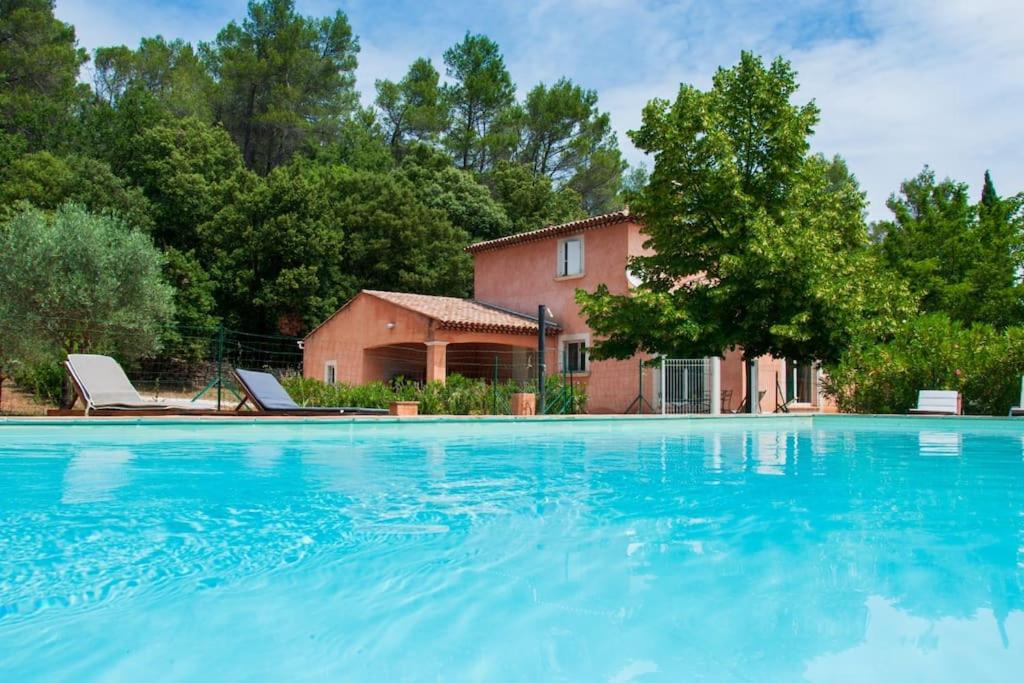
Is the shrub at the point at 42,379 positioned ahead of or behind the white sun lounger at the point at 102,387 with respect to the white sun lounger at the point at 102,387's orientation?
behind

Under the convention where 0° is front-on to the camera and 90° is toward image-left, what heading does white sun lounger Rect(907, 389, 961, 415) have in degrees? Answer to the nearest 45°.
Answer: approximately 0°

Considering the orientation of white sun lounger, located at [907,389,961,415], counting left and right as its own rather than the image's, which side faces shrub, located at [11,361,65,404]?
right

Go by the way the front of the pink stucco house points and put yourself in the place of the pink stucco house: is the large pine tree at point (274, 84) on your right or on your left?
on your right

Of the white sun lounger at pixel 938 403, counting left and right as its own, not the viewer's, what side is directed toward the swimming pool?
front

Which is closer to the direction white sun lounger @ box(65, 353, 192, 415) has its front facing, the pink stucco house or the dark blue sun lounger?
the dark blue sun lounger

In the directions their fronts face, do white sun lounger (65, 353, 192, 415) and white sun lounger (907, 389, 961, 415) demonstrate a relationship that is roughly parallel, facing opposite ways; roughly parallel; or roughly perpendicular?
roughly perpendicular

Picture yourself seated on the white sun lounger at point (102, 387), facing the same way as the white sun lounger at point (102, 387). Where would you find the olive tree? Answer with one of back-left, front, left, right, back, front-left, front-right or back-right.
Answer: back-left

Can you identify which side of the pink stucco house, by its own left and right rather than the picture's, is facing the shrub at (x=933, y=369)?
left

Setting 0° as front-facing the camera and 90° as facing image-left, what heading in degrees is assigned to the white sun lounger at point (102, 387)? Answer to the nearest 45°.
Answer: approximately 315°

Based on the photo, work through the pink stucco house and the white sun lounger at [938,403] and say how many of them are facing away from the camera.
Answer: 0

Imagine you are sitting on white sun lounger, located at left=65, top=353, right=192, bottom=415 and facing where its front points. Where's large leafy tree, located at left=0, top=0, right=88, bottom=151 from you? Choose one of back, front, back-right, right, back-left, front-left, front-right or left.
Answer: back-left

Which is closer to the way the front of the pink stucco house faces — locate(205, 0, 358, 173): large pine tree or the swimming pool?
the swimming pool

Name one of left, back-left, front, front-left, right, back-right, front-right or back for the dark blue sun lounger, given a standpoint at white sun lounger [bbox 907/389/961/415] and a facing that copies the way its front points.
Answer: front-right
